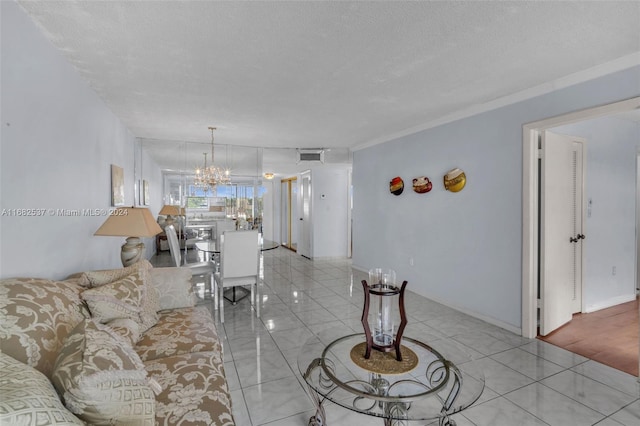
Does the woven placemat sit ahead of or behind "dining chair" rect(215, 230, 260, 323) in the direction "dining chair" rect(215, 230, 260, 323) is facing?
behind

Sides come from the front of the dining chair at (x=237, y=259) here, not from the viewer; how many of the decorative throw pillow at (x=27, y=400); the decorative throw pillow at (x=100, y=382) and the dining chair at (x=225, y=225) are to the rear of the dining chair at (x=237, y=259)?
2

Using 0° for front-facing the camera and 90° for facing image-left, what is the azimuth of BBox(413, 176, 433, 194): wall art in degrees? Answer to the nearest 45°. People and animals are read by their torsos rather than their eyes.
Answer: approximately 45°

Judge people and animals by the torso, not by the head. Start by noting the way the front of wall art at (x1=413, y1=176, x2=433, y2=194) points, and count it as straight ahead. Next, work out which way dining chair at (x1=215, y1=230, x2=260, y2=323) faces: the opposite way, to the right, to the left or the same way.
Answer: to the right

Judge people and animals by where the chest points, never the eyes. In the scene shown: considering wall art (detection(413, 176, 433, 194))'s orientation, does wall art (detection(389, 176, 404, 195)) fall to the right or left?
on its right

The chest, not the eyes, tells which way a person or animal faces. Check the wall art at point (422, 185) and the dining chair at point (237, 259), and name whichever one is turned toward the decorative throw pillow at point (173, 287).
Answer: the wall art

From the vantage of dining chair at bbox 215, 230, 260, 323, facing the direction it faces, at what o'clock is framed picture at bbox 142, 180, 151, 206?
The framed picture is roughly at 11 o'clock from the dining chair.

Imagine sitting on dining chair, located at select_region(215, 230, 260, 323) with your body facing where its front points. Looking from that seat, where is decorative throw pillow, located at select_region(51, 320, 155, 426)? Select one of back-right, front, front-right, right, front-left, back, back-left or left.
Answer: back

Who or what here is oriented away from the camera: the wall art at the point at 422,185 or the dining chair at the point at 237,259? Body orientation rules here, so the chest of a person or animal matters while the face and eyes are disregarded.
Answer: the dining chair

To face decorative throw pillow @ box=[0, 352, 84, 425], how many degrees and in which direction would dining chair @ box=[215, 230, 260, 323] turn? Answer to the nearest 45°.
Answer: approximately 180°

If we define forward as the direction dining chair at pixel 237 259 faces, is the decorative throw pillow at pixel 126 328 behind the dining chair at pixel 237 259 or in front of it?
behind

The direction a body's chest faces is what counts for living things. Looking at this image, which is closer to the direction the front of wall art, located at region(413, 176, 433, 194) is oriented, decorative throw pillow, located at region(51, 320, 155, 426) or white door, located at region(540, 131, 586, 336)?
the decorative throw pillow

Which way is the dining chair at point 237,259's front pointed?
away from the camera

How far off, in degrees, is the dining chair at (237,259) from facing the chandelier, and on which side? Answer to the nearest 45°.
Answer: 0° — it already faces it
